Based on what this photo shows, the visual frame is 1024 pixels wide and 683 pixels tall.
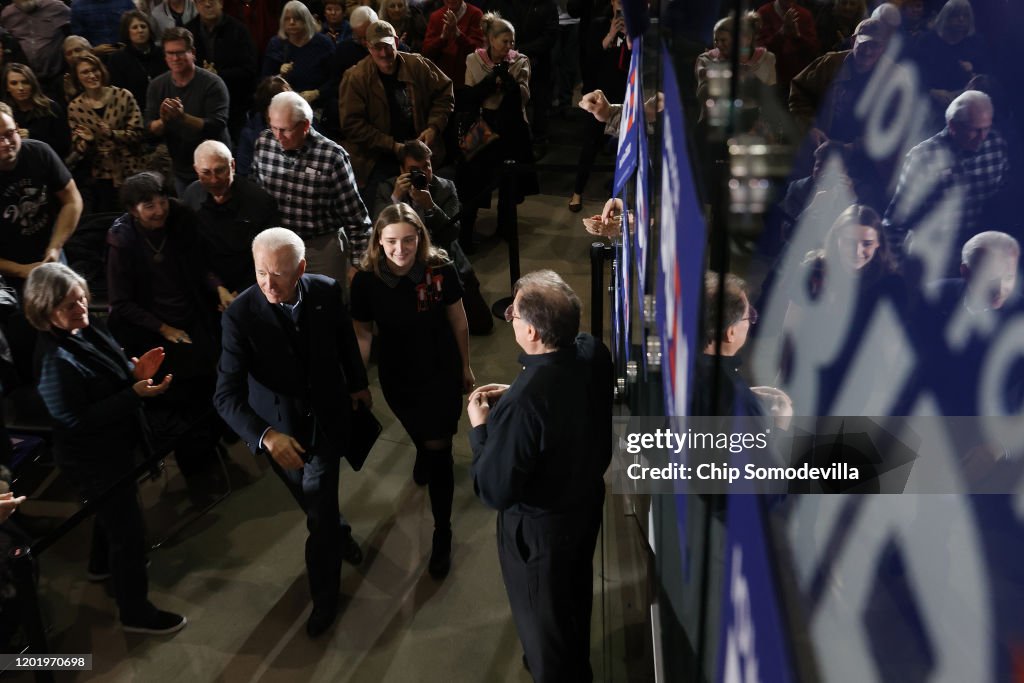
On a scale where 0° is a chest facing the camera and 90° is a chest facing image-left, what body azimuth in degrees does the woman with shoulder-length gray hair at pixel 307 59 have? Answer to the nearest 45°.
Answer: approximately 0°

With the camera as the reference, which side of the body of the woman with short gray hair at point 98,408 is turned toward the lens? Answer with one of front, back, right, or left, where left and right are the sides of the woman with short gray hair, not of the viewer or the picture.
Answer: right

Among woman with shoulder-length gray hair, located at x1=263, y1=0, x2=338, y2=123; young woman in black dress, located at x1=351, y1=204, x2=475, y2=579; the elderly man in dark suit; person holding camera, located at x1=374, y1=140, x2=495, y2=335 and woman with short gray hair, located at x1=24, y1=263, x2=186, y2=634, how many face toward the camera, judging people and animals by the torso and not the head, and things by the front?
4

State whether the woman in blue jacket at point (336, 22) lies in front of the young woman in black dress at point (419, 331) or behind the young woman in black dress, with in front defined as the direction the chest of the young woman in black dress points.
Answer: behind

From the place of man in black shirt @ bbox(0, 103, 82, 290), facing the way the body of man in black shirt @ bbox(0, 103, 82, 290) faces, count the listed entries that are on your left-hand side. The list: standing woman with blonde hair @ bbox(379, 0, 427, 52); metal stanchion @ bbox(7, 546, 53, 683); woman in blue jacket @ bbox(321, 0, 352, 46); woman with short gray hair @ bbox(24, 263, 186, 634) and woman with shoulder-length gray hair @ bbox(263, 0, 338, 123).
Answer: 3

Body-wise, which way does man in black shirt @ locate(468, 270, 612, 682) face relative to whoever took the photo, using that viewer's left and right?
facing away from the viewer and to the left of the viewer

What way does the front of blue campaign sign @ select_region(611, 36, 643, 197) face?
to the viewer's left
